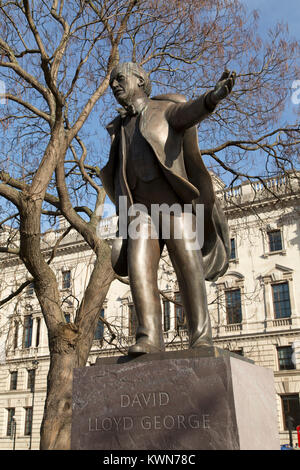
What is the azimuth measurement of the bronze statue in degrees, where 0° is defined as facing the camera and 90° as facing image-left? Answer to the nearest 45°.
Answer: approximately 45°

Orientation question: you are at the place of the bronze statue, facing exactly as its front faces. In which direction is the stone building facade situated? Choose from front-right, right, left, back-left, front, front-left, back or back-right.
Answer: back-right
